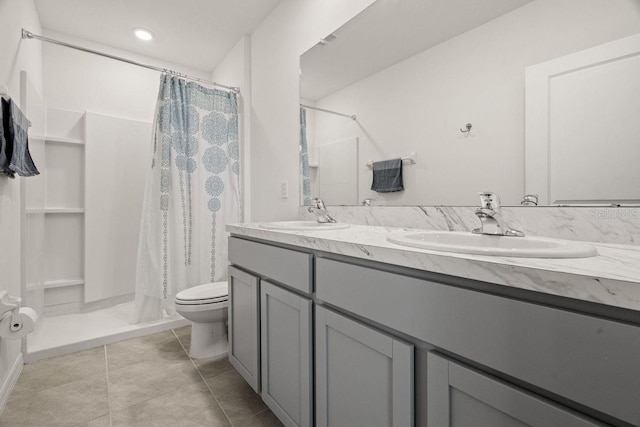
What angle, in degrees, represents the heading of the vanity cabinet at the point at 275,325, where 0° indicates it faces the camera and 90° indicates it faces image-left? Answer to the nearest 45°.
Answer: approximately 45°

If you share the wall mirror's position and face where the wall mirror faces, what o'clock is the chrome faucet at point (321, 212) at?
The chrome faucet is roughly at 2 o'clock from the wall mirror.

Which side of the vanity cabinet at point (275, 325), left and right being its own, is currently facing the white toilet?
right

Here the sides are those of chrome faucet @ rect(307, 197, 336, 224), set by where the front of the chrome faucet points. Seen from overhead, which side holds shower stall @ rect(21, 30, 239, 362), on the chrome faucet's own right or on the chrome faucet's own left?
on the chrome faucet's own right

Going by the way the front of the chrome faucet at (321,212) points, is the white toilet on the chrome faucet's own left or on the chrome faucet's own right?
on the chrome faucet's own right
